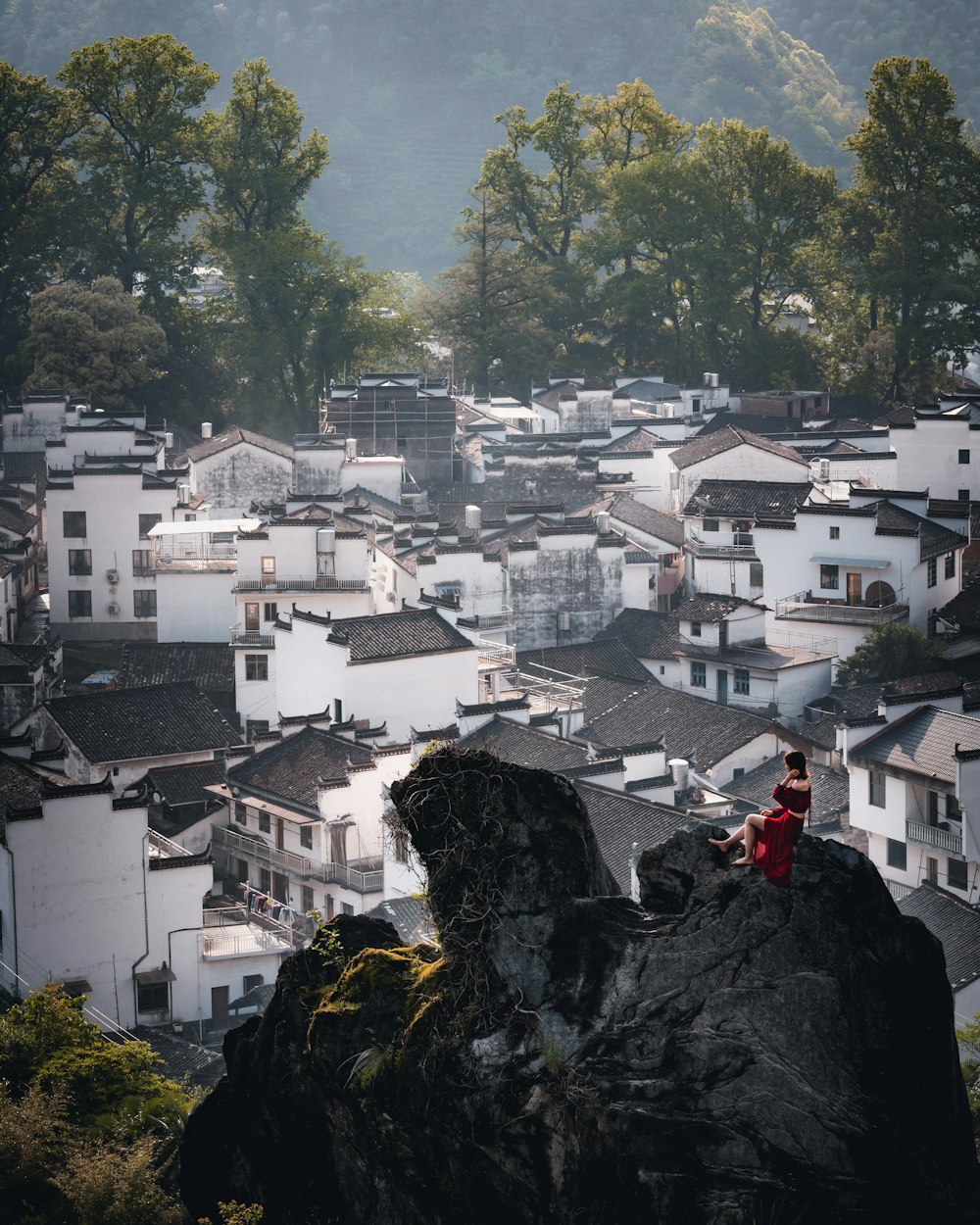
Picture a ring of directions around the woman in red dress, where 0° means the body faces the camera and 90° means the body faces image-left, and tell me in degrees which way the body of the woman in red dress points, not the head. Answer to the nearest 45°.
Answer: approximately 90°
